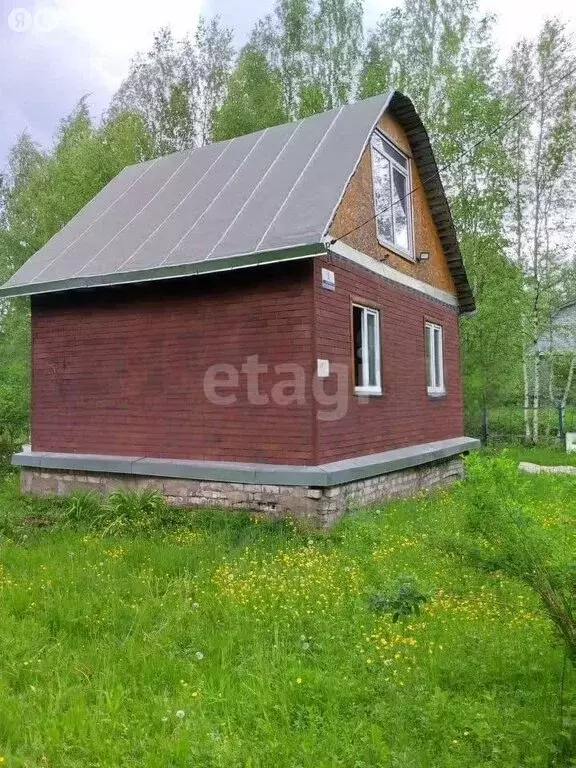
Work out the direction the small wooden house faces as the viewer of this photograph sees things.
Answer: facing the viewer and to the right of the viewer

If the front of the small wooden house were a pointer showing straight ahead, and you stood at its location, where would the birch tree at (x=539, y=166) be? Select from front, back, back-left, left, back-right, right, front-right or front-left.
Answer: left

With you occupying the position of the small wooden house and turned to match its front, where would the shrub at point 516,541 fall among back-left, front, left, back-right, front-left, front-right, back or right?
front-right

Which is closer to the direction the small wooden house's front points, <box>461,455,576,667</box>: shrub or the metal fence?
the shrub

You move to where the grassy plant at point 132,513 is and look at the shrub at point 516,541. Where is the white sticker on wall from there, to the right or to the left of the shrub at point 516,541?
left

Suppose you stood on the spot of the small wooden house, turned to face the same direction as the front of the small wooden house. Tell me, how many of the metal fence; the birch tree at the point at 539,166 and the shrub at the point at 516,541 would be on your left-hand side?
2

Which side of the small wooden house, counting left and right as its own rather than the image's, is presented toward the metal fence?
left
